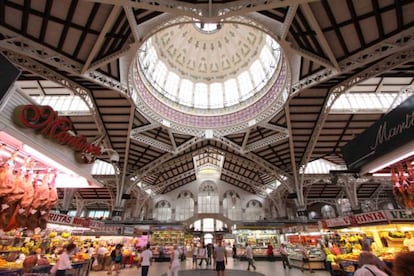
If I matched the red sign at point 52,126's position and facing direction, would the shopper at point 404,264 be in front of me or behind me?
in front

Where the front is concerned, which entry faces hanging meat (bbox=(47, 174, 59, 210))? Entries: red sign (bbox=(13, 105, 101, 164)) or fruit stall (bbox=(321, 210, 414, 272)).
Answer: the fruit stall

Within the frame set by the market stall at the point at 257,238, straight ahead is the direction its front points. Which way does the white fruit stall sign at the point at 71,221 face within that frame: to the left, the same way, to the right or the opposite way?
to the left

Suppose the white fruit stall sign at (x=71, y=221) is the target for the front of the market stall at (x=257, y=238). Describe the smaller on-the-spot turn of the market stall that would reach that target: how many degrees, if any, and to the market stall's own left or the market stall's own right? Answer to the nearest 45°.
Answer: approximately 45° to the market stall's own right

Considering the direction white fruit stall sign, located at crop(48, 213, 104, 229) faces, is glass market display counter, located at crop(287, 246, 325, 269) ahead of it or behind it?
ahead

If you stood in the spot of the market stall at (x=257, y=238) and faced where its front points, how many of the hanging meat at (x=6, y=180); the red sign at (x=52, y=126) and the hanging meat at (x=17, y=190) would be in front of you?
3

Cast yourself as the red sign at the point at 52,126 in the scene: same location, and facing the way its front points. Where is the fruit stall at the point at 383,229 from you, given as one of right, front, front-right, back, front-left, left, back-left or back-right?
front-left

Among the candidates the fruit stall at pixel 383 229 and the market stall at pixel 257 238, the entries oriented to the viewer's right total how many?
0

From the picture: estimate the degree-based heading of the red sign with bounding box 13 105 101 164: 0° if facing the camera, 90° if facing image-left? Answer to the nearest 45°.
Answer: approximately 315°

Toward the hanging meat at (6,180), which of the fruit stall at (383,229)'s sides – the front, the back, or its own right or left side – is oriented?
front

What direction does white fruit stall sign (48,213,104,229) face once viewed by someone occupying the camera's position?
facing the viewer and to the right of the viewer

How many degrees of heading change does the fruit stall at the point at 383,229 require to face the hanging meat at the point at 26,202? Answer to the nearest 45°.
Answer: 0° — it already faces it

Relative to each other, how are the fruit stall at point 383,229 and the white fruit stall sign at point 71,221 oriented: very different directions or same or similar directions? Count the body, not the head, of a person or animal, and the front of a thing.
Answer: very different directions

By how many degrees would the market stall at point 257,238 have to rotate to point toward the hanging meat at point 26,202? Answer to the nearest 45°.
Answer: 0° — it already faces it

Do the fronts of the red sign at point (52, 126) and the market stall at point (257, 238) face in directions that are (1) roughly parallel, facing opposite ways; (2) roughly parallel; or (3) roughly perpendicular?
roughly perpendicular

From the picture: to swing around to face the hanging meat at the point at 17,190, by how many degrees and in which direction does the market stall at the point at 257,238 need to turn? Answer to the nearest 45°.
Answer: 0° — it already faces it

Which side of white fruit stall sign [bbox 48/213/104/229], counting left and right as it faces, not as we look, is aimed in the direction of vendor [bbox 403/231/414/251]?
front

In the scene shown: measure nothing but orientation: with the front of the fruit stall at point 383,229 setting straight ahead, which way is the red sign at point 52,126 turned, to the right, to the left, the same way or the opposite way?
the opposite way

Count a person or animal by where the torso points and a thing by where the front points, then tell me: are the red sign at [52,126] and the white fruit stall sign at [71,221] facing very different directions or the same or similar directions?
same or similar directions

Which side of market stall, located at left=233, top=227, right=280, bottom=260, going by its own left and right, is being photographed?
front
